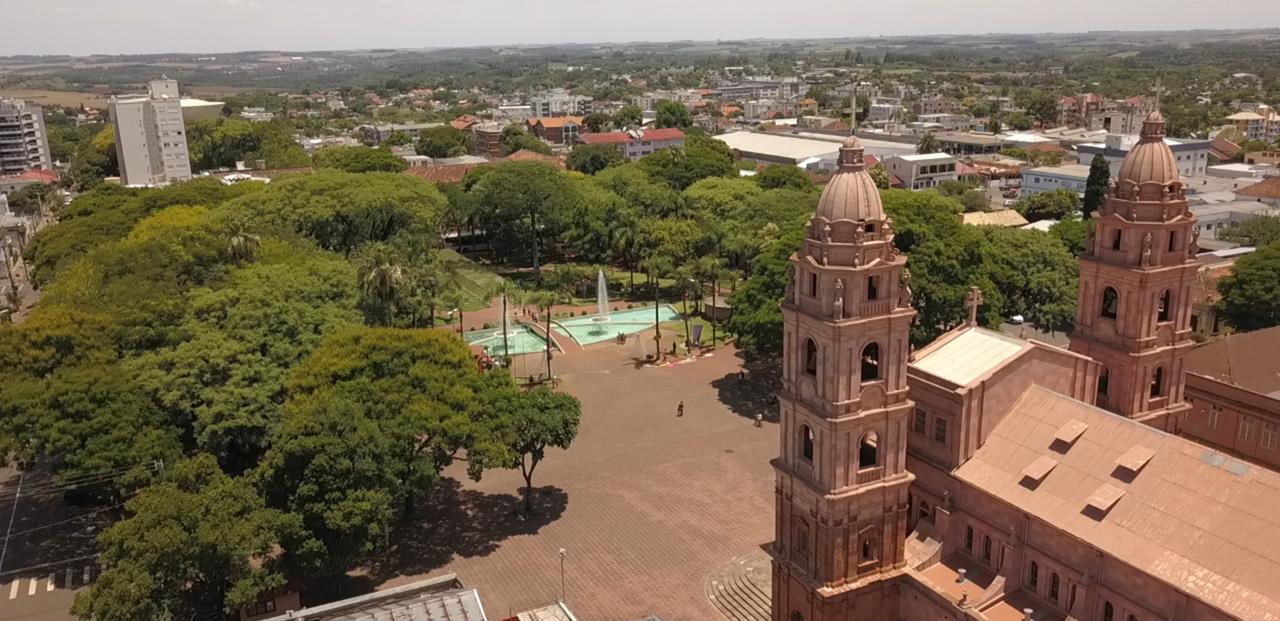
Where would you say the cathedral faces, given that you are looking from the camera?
facing away from the viewer and to the left of the viewer

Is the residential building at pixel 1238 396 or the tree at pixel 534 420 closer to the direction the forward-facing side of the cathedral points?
the tree

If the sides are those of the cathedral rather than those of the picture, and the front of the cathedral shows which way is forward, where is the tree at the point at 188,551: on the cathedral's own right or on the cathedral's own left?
on the cathedral's own left

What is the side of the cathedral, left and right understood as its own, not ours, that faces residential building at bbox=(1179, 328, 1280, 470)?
right

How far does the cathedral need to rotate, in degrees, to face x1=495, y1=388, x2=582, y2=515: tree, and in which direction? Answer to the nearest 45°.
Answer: approximately 45° to its left

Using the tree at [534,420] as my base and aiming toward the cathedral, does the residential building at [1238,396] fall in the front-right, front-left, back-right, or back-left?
front-left

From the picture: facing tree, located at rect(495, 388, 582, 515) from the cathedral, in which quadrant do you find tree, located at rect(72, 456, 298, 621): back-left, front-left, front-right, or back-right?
front-left

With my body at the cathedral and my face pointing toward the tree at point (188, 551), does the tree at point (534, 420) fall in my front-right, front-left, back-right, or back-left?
front-right

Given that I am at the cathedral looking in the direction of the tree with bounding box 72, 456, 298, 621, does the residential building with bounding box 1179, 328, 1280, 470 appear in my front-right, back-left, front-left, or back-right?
back-right
